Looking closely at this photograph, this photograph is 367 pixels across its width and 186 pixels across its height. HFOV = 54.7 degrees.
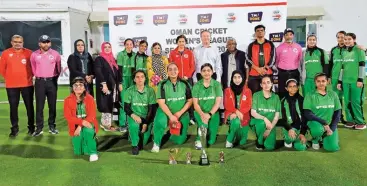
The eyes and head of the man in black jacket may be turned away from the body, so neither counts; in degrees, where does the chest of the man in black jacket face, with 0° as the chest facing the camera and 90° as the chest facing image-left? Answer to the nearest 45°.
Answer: approximately 0°

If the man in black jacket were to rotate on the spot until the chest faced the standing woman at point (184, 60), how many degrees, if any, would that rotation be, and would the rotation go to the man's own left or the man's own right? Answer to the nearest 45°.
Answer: approximately 90° to the man's own right

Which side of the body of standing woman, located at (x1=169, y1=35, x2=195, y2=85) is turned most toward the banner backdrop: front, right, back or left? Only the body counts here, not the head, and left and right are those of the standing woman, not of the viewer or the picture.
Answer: back

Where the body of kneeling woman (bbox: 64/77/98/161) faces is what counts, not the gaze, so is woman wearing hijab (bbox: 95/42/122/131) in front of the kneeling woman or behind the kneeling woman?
behind

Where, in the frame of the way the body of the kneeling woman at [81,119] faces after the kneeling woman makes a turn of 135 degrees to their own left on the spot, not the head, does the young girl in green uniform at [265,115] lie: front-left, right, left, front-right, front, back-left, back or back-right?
front-right

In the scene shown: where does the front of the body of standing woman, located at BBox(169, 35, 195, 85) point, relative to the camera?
toward the camera

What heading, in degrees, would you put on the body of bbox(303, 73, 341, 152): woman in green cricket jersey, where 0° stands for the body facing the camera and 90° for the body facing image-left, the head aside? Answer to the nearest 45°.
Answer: approximately 0°

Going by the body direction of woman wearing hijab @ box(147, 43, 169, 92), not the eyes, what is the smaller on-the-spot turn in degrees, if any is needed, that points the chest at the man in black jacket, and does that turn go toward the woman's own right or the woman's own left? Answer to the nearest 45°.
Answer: approximately 90° to the woman's own left

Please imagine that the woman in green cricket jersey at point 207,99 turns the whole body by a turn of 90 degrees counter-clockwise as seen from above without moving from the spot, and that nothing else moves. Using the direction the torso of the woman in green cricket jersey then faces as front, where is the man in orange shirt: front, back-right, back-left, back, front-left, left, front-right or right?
back

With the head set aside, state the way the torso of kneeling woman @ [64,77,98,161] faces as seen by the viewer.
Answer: toward the camera

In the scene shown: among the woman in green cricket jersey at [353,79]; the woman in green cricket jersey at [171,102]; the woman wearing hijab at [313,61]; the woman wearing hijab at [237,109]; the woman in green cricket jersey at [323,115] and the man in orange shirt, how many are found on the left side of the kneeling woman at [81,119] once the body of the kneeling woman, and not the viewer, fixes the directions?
5

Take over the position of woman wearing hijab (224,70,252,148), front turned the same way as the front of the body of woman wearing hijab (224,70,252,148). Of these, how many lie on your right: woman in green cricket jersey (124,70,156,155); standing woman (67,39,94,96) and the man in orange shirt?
3
